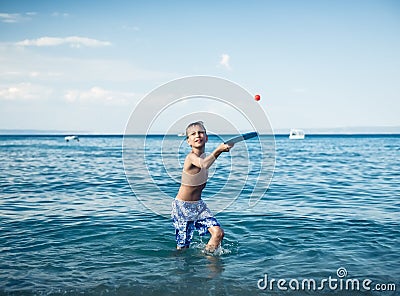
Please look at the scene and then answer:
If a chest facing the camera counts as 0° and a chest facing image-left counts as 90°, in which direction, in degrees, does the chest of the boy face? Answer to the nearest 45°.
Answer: approximately 315°
